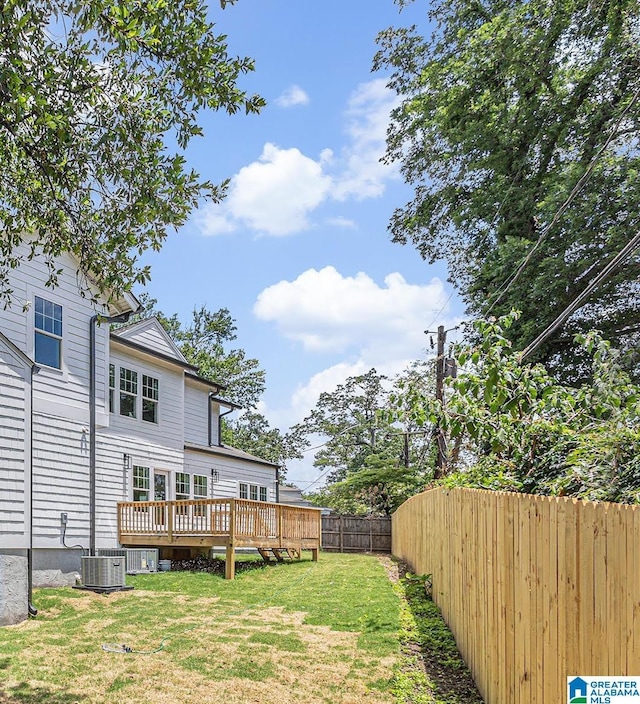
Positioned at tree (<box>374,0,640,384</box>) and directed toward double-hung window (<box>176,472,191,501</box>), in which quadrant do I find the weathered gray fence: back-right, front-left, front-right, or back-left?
front-right

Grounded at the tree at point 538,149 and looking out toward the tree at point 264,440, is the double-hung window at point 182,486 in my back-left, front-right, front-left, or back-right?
front-left
